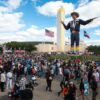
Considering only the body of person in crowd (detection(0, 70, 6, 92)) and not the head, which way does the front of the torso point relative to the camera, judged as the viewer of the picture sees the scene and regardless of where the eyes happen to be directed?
away from the camera
